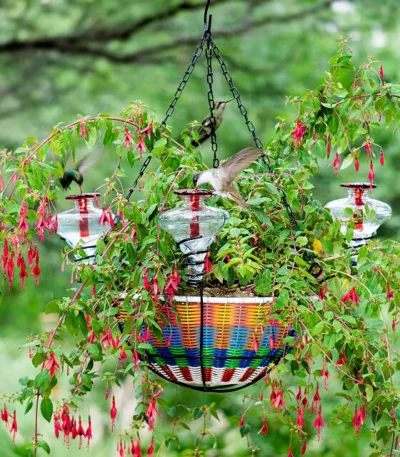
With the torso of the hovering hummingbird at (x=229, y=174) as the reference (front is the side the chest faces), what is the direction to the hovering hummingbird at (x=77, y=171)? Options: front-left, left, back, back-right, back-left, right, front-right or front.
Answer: front-right

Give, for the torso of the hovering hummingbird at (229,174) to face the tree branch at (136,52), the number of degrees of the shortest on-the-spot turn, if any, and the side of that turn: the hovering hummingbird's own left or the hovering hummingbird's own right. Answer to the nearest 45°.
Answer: approximately 90° to the hovering hummingbird's own right

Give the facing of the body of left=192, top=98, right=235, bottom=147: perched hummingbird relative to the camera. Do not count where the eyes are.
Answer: to the viewer's right

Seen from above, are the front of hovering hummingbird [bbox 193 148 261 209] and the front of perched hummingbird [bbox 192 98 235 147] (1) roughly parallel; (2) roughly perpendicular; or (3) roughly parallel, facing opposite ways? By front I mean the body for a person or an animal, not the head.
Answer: roughly parallel, facing opposite ways

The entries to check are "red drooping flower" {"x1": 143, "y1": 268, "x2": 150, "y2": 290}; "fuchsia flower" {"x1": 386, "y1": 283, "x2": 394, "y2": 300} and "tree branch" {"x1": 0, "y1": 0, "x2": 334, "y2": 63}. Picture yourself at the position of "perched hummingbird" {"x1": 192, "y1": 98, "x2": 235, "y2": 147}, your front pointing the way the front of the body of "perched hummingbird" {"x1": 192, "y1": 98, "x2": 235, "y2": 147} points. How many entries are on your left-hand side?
1

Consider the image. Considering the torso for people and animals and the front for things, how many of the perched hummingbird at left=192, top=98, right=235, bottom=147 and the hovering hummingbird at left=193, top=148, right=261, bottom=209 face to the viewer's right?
1

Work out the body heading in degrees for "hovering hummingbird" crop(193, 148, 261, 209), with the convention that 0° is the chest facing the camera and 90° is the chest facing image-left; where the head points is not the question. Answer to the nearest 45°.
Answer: approximately 90°

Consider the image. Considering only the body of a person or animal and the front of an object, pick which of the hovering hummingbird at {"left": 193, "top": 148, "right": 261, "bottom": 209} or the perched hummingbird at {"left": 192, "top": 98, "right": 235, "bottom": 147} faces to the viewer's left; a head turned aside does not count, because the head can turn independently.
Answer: the hovering hummingbird at {"left": 193, "top": 148, "right": 261, "bottom": 209}
